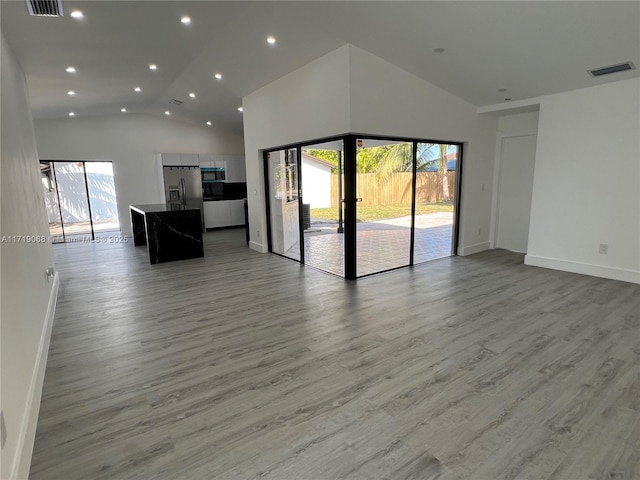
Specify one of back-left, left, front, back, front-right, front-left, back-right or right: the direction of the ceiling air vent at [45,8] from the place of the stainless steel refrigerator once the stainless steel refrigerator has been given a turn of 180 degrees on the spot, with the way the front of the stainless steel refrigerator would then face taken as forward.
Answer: back

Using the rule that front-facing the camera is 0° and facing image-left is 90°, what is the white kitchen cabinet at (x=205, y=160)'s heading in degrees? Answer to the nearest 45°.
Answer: approximately 0°

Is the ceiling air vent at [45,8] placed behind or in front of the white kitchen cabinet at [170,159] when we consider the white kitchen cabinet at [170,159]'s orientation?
in front

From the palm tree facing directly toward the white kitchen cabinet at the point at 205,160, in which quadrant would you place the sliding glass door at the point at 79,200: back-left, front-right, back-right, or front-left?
front-left

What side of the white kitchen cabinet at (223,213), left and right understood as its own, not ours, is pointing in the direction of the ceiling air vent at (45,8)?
front

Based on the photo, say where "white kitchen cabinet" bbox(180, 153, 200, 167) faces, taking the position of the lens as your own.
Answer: facing the viewer

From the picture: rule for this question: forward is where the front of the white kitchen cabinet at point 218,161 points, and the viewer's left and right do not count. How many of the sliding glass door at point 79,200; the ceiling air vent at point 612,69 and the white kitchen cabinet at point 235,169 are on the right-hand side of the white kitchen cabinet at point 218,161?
1

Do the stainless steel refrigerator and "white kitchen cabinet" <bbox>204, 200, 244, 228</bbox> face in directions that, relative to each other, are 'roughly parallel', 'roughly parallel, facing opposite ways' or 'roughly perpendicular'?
roughly parallel

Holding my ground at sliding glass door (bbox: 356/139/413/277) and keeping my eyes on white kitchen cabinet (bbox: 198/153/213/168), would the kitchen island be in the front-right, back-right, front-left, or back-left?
front-left

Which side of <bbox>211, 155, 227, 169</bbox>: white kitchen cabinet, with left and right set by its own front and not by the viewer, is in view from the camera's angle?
front

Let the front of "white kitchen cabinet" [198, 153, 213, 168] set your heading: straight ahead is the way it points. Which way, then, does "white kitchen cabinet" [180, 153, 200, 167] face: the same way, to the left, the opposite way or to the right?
the same way
